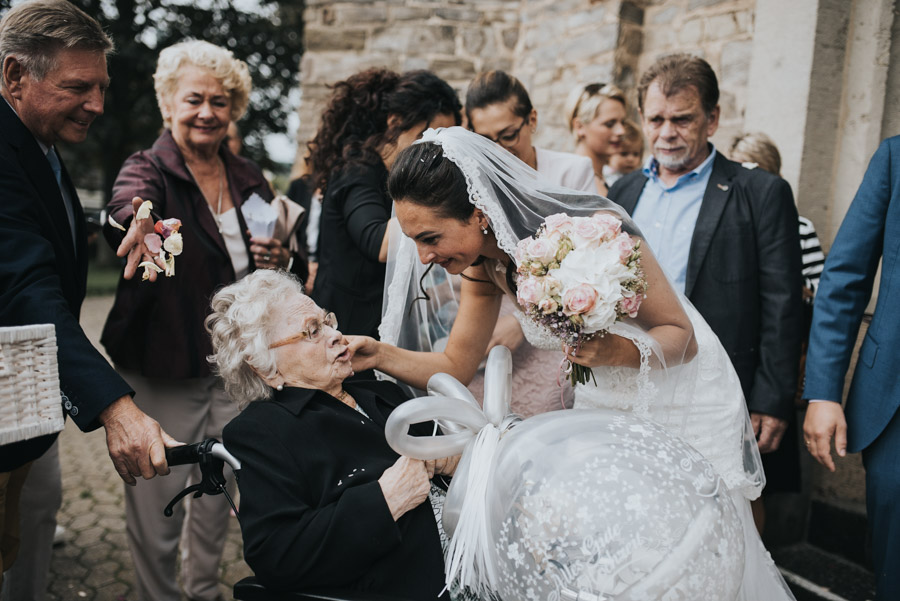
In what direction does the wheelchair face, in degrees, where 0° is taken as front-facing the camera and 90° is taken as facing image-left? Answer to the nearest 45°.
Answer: approximately 270°

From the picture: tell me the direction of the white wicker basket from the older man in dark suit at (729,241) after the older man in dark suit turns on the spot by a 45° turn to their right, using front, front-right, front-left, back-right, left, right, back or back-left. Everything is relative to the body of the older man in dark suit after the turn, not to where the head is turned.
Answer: front-left

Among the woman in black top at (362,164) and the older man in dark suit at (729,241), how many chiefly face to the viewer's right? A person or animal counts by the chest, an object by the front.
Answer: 1

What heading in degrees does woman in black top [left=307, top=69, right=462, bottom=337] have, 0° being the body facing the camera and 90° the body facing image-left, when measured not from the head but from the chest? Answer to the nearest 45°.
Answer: approximately 270°

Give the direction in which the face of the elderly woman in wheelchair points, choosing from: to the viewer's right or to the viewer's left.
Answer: to the viewer's right

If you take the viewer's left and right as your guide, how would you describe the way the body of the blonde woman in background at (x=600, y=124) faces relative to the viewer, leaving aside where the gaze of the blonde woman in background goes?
facing the viewer and to the right of the viewer

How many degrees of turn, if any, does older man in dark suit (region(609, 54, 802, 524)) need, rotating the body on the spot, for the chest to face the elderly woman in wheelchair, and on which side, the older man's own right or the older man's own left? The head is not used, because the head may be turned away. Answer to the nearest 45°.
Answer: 0° — they already face them

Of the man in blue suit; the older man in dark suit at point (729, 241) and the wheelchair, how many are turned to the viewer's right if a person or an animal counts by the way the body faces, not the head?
1

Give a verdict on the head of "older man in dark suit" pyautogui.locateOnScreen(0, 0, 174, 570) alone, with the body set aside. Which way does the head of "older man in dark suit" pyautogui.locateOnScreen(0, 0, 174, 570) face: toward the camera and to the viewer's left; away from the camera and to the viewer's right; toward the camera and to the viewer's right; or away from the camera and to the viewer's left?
toward the camera and to the viewer's right

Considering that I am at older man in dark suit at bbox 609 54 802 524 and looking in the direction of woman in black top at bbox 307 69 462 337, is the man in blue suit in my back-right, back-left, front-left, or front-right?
back-left

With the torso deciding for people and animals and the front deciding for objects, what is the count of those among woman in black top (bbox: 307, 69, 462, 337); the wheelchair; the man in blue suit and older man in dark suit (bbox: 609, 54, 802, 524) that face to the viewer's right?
2
